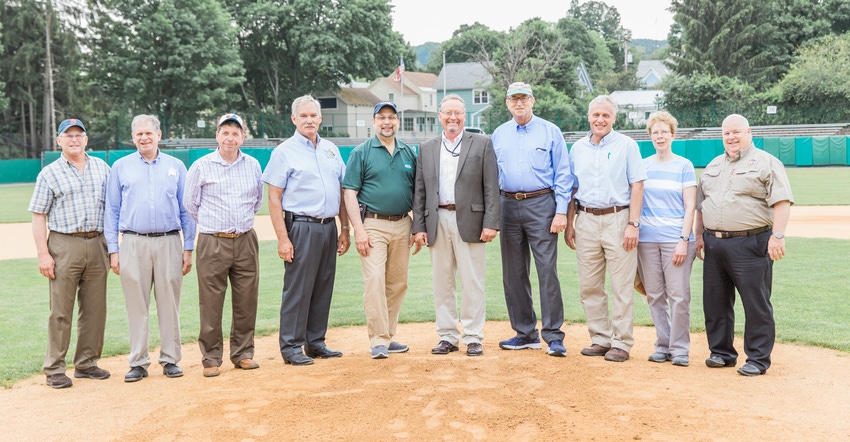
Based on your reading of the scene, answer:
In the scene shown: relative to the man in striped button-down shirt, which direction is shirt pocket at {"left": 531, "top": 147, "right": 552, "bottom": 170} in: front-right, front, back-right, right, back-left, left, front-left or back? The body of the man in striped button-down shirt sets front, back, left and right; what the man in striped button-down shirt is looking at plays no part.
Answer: left

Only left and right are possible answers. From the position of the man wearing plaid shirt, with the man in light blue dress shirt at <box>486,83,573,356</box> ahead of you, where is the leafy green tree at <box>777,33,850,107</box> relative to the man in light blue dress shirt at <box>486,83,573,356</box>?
left

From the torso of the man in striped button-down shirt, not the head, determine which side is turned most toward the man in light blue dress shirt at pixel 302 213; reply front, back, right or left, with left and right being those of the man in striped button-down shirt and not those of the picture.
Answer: left

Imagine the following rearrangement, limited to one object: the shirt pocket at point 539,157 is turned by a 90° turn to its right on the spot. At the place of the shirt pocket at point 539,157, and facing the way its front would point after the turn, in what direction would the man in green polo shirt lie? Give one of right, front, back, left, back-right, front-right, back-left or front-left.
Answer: front

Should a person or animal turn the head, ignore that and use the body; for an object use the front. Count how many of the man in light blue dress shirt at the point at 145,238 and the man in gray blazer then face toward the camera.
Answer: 2

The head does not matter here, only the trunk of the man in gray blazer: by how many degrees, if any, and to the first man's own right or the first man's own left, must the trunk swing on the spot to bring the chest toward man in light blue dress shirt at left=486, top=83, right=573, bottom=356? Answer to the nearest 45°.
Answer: approximately 90° to the first man's own left

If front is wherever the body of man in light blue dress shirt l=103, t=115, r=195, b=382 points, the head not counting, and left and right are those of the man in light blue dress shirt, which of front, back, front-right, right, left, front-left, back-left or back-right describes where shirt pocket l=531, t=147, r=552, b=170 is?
left

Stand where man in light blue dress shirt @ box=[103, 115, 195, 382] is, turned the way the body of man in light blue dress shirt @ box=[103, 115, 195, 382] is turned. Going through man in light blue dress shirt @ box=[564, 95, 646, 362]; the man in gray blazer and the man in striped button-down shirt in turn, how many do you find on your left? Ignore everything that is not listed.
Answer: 3

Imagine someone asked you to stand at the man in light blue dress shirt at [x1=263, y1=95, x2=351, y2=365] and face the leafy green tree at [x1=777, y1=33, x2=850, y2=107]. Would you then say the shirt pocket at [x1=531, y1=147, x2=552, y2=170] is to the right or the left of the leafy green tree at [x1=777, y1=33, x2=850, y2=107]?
right

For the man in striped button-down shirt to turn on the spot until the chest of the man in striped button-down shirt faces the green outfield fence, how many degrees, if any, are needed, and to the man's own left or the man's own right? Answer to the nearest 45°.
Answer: approximately 135° to the man's own left

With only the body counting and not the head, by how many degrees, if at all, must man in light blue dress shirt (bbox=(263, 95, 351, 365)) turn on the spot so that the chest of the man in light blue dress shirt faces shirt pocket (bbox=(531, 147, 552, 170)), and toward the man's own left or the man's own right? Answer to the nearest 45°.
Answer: approximately 45° to the man's own left

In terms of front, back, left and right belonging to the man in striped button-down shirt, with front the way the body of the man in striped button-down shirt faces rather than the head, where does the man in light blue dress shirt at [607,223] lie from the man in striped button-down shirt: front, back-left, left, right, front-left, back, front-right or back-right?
left

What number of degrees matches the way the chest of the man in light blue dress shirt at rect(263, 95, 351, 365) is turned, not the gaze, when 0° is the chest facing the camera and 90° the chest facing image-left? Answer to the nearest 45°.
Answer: approximately 315°

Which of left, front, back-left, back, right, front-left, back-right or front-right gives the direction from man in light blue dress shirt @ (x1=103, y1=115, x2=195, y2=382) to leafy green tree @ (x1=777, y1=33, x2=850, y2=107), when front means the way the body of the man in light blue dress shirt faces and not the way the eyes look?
back-left

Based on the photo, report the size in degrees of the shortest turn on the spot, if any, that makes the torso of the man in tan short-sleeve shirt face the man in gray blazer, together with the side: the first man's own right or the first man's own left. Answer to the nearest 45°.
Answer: approximately 45° to the first man's own right
